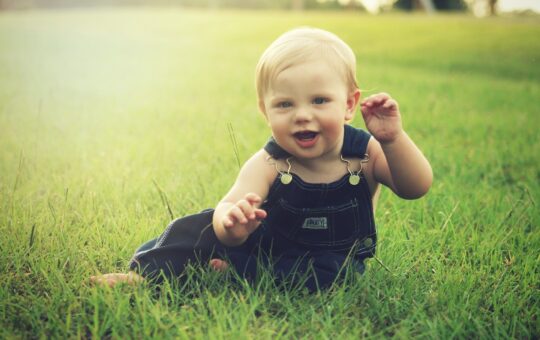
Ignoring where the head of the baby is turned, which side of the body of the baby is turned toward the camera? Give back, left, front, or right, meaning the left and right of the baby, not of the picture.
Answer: front

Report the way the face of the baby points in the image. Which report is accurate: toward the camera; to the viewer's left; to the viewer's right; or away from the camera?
toward the camera
